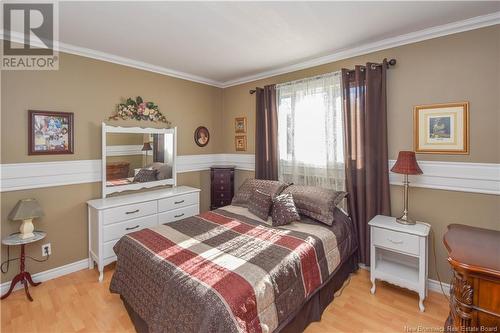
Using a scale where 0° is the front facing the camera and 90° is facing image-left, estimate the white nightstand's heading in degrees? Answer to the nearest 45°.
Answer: approximately 45°

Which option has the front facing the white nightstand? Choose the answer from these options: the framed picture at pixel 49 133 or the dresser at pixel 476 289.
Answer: the framed picture

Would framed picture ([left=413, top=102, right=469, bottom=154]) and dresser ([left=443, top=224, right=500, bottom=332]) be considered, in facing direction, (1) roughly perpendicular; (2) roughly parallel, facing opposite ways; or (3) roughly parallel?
roughly parallel

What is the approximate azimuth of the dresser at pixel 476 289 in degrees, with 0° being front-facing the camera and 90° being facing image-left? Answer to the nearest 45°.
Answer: approximately 45°

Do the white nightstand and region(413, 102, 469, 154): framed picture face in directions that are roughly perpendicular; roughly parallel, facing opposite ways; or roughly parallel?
roughly parallel

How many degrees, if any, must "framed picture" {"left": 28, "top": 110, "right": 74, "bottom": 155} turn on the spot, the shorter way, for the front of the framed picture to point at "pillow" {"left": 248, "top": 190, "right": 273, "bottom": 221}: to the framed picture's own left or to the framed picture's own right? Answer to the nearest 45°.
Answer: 0° — it already faces it

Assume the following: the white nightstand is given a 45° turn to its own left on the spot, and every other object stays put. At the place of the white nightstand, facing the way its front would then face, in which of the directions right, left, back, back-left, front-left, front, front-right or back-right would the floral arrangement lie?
right

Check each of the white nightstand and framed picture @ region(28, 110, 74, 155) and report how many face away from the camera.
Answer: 0

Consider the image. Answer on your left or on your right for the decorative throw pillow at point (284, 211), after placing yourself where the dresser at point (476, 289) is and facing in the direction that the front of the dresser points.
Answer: on your right

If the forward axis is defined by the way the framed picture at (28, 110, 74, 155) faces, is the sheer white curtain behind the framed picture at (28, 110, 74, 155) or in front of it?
in front

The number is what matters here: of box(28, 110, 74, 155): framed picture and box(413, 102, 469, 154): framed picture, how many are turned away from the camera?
0

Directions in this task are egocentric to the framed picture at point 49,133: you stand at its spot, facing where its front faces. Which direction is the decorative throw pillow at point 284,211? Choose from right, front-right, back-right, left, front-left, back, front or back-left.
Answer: front

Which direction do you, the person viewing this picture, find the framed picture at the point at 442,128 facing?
facing the viewer and to the left of the viewer
